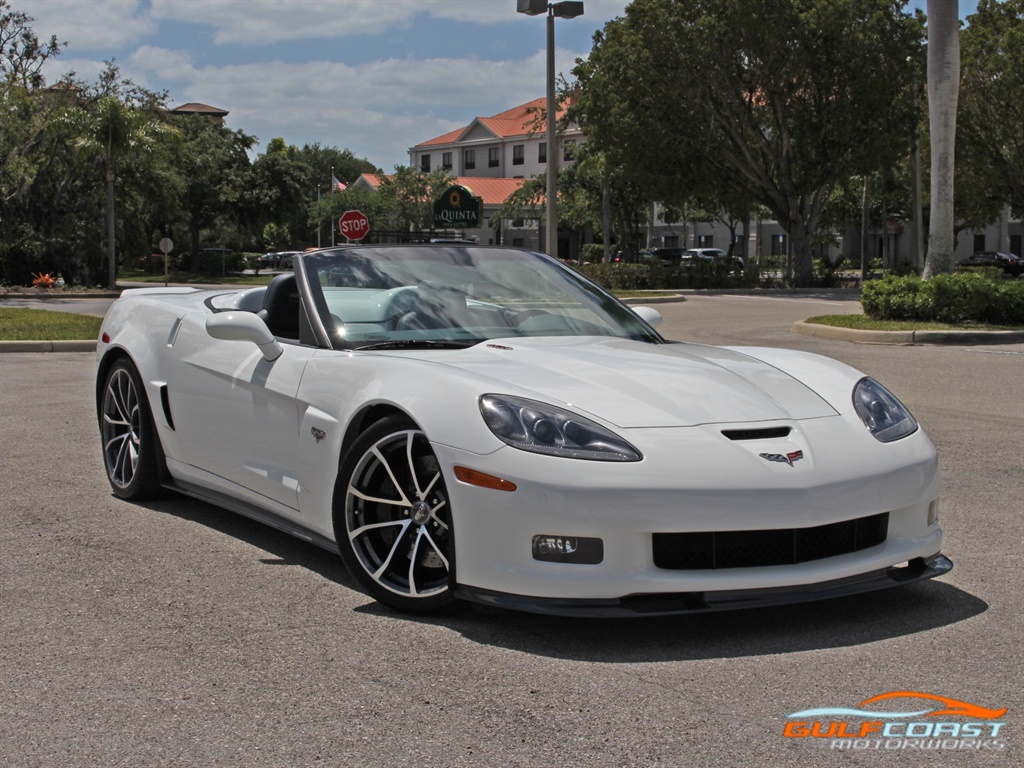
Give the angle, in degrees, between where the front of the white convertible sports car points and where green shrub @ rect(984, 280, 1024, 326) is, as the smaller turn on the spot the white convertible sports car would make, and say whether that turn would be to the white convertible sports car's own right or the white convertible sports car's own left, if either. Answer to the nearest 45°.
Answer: approximately 90° to the white convertible sports car's own left

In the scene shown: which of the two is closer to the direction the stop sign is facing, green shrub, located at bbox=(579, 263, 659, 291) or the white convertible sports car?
the white convertible sports car

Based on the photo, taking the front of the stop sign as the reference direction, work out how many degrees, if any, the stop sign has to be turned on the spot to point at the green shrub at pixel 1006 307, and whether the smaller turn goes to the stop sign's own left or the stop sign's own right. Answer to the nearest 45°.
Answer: approximately 45° to the stop sign's own left

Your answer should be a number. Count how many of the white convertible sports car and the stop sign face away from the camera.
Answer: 0

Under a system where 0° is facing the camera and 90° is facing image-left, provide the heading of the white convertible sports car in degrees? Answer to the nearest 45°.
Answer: approximately 315°

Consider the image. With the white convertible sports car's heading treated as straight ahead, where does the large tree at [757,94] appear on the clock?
The large tree is roughly at 8 o'clock from the white convertible sports car.

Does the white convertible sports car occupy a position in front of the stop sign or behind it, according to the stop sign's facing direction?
in front

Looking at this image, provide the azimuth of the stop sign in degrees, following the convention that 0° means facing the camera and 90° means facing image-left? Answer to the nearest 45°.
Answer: approximately 0°
